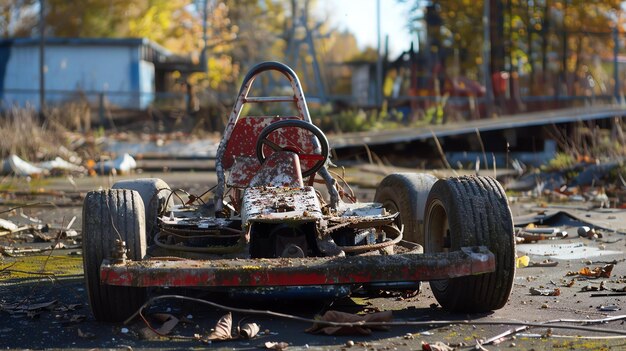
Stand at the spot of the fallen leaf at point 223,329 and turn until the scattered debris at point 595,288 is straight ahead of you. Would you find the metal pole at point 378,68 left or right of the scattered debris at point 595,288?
left

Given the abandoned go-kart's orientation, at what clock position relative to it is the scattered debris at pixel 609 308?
The scattered debris is roughly at 9 o'clock from the abandoned go-kart.

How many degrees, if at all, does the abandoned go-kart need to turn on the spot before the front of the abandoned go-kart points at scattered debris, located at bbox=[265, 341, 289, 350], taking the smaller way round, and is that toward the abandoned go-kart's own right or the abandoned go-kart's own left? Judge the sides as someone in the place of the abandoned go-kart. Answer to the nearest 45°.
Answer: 0° — it already faces it

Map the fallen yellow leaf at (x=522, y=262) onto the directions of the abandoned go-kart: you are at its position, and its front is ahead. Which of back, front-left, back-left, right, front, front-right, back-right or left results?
back-left

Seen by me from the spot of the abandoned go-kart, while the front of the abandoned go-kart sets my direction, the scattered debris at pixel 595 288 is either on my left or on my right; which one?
on my left

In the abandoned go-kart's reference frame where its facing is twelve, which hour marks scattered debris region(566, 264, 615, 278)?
The scattered debris is roughly at 8 o'clock from the abandoned go-kart.

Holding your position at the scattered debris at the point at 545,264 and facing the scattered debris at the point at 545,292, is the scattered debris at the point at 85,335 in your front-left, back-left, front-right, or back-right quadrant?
front-right

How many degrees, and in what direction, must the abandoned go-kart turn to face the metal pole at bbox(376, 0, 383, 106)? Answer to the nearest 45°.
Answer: approximately 180°

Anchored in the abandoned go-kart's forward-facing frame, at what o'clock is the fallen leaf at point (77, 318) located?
The fallen leaf is roughly at 3 o'clock from the abandoned go-kart.

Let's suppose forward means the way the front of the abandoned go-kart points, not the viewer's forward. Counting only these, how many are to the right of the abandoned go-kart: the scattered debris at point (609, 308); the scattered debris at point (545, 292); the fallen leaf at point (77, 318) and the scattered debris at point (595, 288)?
1

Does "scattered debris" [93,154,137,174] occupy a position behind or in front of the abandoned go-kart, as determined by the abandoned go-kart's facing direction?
behind

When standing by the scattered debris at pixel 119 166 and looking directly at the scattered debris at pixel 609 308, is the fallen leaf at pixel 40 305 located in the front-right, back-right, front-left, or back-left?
front-right

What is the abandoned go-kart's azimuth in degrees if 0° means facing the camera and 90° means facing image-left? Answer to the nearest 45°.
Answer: approximately 0°
